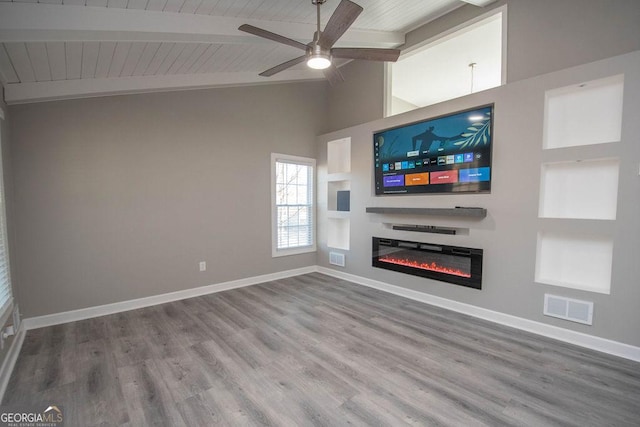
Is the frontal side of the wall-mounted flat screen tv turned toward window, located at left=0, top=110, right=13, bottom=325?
yes

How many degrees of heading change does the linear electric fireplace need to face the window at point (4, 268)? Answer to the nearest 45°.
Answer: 0° — it already faces it

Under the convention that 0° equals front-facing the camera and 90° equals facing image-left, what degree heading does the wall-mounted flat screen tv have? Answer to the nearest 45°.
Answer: approximately 45°

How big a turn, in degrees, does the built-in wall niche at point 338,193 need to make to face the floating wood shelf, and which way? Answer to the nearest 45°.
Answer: approximately 90° to its left

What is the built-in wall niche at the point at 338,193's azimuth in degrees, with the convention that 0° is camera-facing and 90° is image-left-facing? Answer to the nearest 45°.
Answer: approximately 45°

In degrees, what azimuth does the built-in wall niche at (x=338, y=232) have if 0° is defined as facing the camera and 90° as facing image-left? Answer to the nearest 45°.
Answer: approximately 45°

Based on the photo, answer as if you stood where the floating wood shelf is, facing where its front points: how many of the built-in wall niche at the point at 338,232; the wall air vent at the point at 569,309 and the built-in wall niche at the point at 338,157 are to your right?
2
